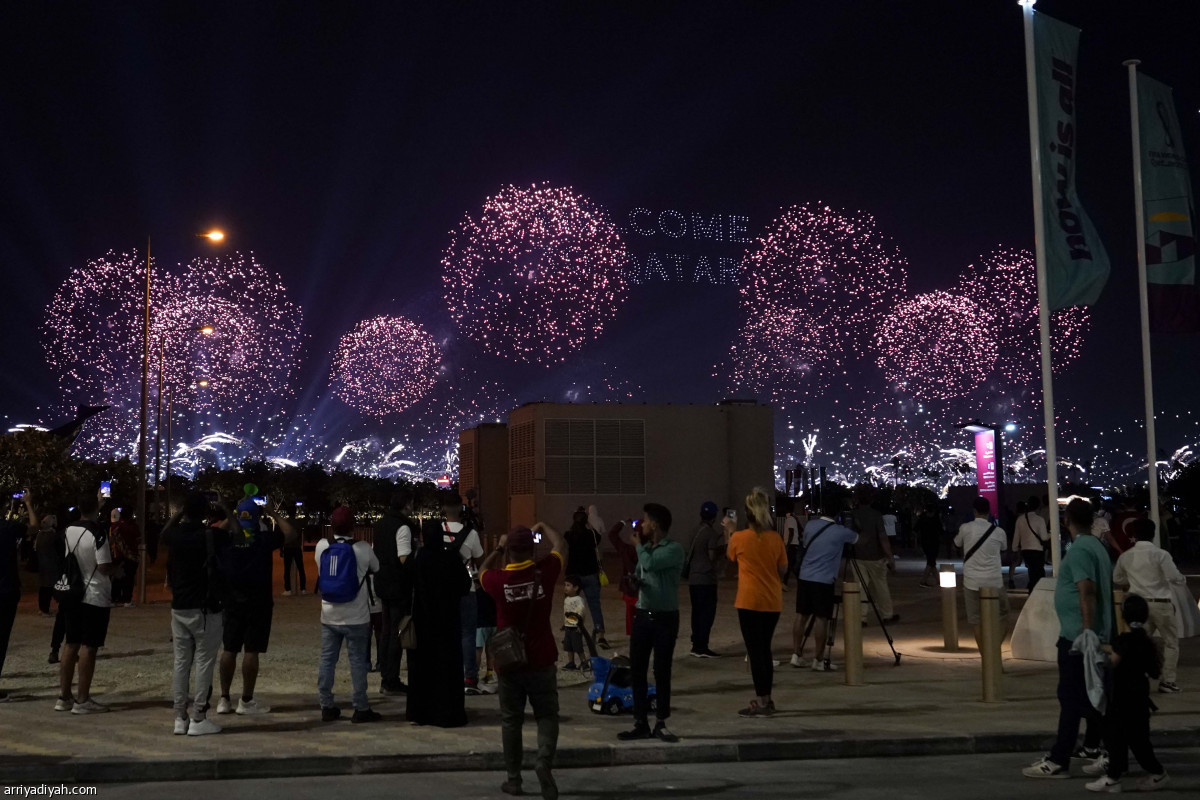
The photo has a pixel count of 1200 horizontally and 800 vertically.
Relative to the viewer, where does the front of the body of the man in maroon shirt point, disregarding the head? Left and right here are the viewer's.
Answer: facing away from the viewer

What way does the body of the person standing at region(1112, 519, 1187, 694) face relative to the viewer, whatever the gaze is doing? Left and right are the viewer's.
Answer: facing away from the viewer

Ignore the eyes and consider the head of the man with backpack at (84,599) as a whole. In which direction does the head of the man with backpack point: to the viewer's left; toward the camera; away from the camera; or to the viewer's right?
away from the camera

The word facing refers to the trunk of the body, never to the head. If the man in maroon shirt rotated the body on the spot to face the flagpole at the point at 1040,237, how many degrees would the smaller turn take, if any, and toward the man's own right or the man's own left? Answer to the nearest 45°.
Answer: approximately 45° to the man's own right

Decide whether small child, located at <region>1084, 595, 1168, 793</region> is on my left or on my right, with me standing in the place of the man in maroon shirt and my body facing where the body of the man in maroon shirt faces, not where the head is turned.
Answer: on my right

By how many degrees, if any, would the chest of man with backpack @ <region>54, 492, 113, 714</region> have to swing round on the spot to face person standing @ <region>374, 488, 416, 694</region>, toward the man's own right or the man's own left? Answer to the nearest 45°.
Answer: approximately 45° to the man's own right

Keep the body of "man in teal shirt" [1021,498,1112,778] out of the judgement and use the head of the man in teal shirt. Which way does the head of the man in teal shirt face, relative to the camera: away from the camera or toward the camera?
away from the camera

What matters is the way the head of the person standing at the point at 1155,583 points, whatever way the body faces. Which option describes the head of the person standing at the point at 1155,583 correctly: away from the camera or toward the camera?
away from the camera

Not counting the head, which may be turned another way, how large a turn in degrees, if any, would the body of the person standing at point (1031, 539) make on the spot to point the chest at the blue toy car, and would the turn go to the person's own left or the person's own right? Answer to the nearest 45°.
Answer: approximately 180°

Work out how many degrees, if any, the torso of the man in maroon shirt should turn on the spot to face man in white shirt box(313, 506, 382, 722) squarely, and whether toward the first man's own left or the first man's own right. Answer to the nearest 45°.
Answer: approximately 45° to the first man's own left

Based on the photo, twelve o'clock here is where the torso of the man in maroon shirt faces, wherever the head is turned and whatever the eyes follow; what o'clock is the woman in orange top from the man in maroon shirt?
The woman in orange top is roughly at 1 o'clock from the man in maroon shirt.

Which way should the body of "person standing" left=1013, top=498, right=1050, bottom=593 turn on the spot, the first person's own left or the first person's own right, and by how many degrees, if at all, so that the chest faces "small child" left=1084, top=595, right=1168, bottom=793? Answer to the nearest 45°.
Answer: approximately 180°

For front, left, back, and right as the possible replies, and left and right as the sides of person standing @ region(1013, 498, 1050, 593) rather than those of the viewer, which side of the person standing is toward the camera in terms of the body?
back
